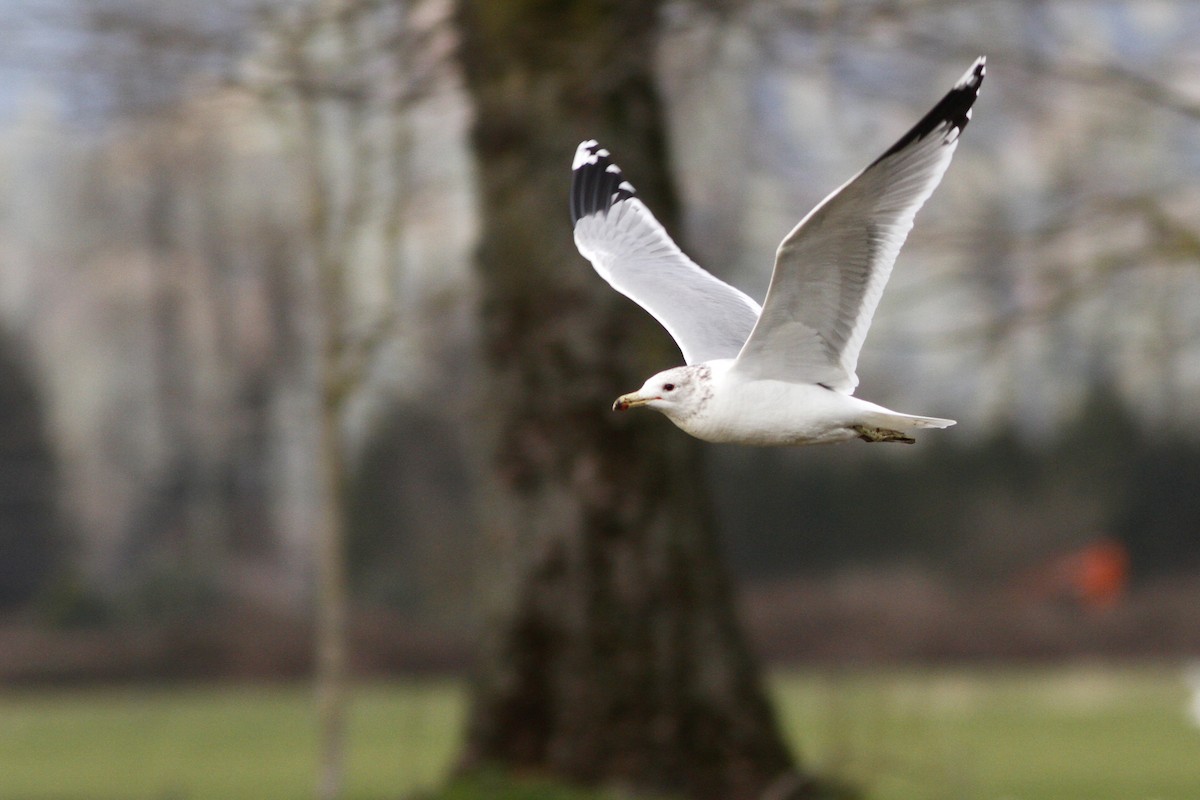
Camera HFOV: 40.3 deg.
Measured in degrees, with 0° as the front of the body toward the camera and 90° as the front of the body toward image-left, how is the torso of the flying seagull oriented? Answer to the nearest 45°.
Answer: approximately 90°

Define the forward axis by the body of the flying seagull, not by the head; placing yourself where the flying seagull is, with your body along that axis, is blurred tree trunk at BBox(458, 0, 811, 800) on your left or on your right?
on your right
